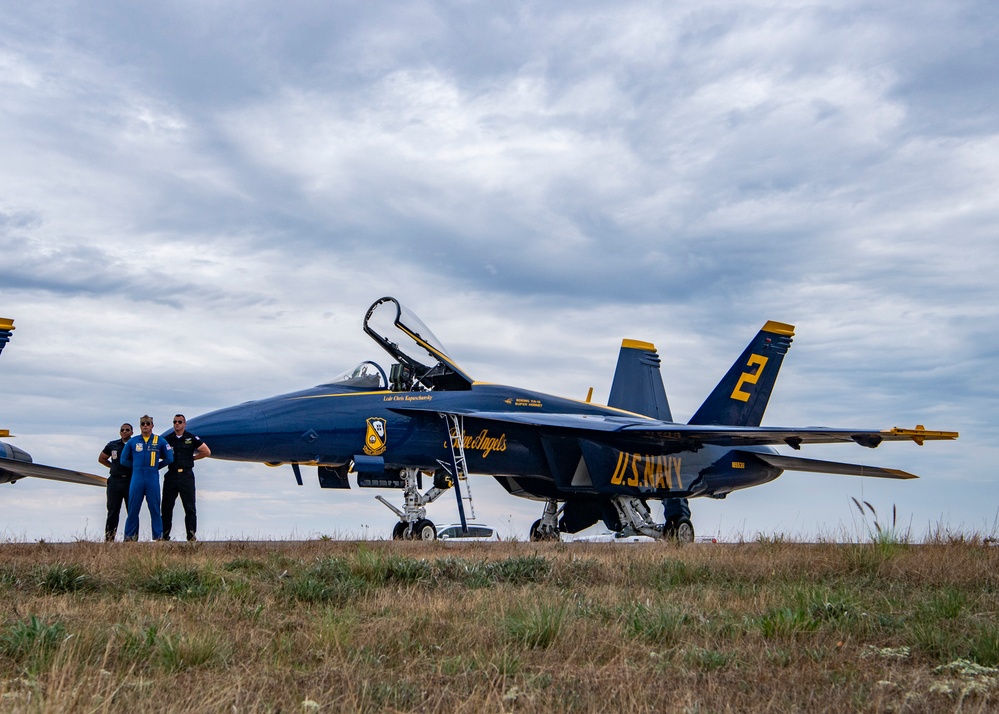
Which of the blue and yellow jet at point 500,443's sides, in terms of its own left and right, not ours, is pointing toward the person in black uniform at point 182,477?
front

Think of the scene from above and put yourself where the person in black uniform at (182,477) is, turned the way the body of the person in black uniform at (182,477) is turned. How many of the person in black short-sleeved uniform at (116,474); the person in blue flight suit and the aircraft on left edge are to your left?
0

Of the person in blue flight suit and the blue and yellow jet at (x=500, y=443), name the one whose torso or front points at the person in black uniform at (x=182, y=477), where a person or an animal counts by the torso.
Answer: the blue and yellow jet

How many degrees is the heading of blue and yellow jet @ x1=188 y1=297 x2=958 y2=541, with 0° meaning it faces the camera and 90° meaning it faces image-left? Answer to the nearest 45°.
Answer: approximately 45°

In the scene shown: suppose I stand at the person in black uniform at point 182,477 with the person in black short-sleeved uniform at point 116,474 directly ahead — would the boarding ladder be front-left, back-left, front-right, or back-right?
back-right

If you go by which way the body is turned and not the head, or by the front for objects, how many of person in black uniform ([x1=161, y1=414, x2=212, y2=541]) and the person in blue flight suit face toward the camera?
2

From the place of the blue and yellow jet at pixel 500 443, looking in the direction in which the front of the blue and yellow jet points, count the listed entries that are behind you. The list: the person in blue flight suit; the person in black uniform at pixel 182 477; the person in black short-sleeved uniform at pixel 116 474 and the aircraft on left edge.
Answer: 0

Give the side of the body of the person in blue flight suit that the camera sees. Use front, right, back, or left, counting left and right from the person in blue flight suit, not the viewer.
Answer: front

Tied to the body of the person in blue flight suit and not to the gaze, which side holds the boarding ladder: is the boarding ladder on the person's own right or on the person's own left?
on the person's own left

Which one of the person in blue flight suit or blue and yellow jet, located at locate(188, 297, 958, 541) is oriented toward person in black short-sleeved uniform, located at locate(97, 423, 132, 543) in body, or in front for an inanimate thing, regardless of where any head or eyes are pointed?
the blue and yellow jet

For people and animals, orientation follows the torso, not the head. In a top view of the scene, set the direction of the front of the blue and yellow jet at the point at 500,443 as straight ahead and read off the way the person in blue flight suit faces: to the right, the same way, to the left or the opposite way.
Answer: to the left

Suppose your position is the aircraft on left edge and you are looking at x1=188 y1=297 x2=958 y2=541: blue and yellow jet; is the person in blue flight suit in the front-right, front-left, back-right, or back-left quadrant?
front-right

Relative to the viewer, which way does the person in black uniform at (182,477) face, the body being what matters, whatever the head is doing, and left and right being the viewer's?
facing the viewer

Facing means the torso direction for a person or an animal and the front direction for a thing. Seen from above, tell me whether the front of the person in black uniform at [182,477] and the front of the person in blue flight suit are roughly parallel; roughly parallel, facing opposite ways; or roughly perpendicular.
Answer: roughly parallel
